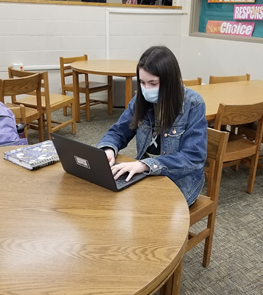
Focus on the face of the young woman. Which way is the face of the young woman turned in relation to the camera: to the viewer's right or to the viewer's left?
to the viewer's left

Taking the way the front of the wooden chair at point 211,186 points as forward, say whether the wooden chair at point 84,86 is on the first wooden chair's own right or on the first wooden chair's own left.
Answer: on the first wooden chair's own right

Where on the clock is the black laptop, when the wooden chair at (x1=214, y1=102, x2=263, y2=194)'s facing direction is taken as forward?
The black laptop is roughly at 8 o'clock from the wooden chair.

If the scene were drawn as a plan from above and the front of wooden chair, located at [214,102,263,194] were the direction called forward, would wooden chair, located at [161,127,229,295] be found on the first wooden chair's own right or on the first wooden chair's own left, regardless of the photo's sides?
on the first wooden chair's own left

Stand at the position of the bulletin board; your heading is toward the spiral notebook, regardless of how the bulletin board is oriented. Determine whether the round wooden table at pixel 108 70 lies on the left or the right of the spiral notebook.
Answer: right

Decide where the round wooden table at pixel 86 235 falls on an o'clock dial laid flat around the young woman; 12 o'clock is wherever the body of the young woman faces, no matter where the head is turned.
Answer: The round wooden table is roughly at 11 o'clock from the young woman.

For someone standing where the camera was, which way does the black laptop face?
facing away from the viewer and to the right of the viewer

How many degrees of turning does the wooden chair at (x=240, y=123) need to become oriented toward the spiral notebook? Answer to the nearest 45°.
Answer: approximately 90° to its left

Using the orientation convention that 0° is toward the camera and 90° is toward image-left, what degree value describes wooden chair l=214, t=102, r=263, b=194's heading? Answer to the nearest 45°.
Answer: approximately 135°

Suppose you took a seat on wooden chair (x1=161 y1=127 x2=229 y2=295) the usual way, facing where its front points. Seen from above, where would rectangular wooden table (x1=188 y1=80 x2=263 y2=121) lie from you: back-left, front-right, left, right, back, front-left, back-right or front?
back-right

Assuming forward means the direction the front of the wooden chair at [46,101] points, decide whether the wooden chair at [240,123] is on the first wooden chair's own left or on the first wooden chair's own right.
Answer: on the first wooden chair's own right
